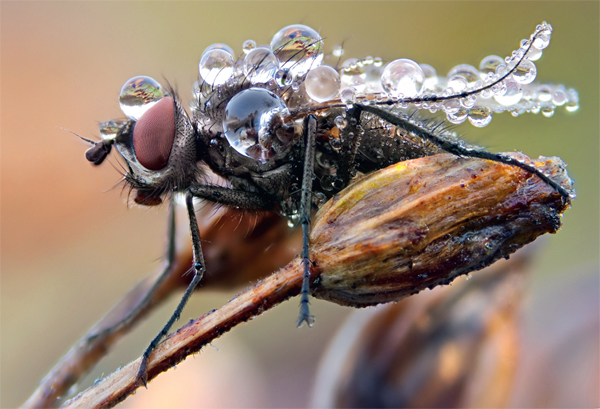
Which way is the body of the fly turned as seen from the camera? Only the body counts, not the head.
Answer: to the viewer's left
